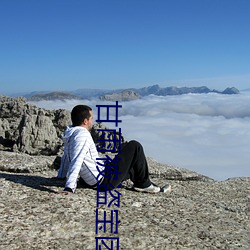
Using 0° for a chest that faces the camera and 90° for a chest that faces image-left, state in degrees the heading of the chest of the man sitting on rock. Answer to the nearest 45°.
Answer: approximately 270°

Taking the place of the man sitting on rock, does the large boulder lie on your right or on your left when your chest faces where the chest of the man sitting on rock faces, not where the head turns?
on your left
